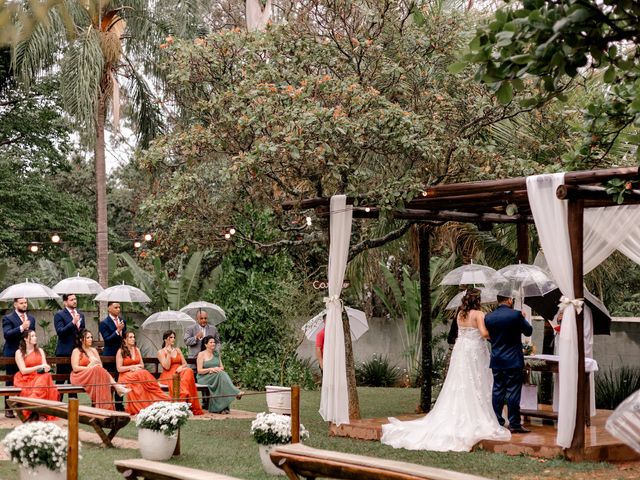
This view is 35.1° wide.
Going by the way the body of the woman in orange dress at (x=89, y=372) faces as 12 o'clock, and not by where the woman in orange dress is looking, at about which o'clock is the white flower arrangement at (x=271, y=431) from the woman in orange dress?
The white flower arrangement is roughly at 1 o'clock from the woman in orange dress.

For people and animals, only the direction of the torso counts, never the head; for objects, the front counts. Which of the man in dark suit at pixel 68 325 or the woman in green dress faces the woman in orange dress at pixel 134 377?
the man in dark suit

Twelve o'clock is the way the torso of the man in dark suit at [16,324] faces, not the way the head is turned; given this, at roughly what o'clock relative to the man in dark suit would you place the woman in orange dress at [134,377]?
The woman in orange dress is roughly at 11 o'clock from the man in dark suit.

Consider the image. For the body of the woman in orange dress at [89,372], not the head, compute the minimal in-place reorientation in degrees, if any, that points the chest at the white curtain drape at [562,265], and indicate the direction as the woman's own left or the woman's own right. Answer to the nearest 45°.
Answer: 0° — they already face it

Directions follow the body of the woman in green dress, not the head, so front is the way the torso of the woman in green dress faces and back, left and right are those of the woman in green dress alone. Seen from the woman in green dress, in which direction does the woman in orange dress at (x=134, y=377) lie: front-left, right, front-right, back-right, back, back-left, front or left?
right

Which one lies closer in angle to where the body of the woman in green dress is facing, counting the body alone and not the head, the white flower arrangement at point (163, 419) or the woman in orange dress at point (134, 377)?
the white flower arrangement

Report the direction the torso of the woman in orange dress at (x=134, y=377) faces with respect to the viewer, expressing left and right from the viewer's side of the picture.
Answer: facing the viewer and to the right of the viewer

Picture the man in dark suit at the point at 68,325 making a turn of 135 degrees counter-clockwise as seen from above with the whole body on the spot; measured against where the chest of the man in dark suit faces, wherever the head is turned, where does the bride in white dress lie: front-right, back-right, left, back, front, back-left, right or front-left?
back-right

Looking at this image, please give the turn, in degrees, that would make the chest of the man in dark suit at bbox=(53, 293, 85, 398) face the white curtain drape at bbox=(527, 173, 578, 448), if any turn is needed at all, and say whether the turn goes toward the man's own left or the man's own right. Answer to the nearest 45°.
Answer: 0° — they already face it

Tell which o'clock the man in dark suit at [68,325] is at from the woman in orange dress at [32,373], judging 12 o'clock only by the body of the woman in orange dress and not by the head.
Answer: The man in dark suit is roughly at 8 o'clock from the woman in orange dress.

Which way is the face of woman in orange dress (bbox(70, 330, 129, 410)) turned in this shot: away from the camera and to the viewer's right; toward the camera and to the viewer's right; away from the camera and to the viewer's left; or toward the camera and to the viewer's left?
toward the camera and to the viewer's right
